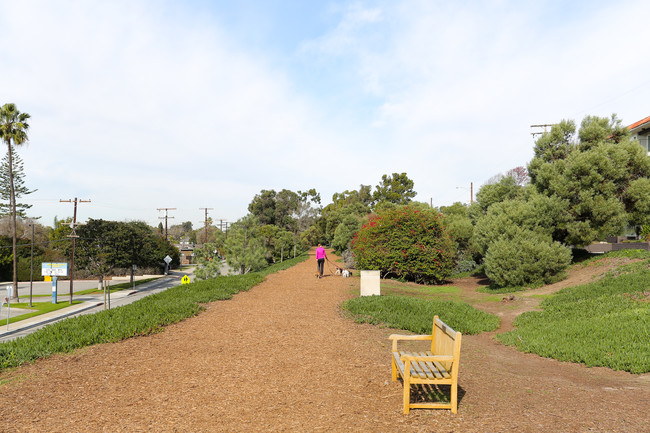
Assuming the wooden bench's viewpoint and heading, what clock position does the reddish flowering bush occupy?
The reddish flowering bush is roughly at 3 o'clock from the wooden bench.

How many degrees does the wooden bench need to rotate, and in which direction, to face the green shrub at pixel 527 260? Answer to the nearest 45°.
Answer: approximately 90° to its right

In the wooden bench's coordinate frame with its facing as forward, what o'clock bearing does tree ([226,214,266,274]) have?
The tree is roughly at 2 o'clock from the wooden bench.

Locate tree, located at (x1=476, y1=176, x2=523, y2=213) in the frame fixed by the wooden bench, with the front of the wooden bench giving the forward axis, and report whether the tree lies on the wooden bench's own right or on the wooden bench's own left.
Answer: on the wooden bench's own right

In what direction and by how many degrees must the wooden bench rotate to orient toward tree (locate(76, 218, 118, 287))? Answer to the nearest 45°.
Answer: approximately 45° to its right

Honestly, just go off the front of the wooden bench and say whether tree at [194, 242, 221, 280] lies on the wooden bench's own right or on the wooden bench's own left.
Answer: on the wooden bench's own right

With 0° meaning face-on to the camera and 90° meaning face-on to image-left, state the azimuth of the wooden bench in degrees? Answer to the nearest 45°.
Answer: approximately 90°

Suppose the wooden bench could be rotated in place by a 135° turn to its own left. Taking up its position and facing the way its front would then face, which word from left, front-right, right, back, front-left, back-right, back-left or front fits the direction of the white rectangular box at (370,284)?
back-left

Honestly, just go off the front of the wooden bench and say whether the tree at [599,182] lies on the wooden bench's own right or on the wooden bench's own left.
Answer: on the wooden bench's own right
